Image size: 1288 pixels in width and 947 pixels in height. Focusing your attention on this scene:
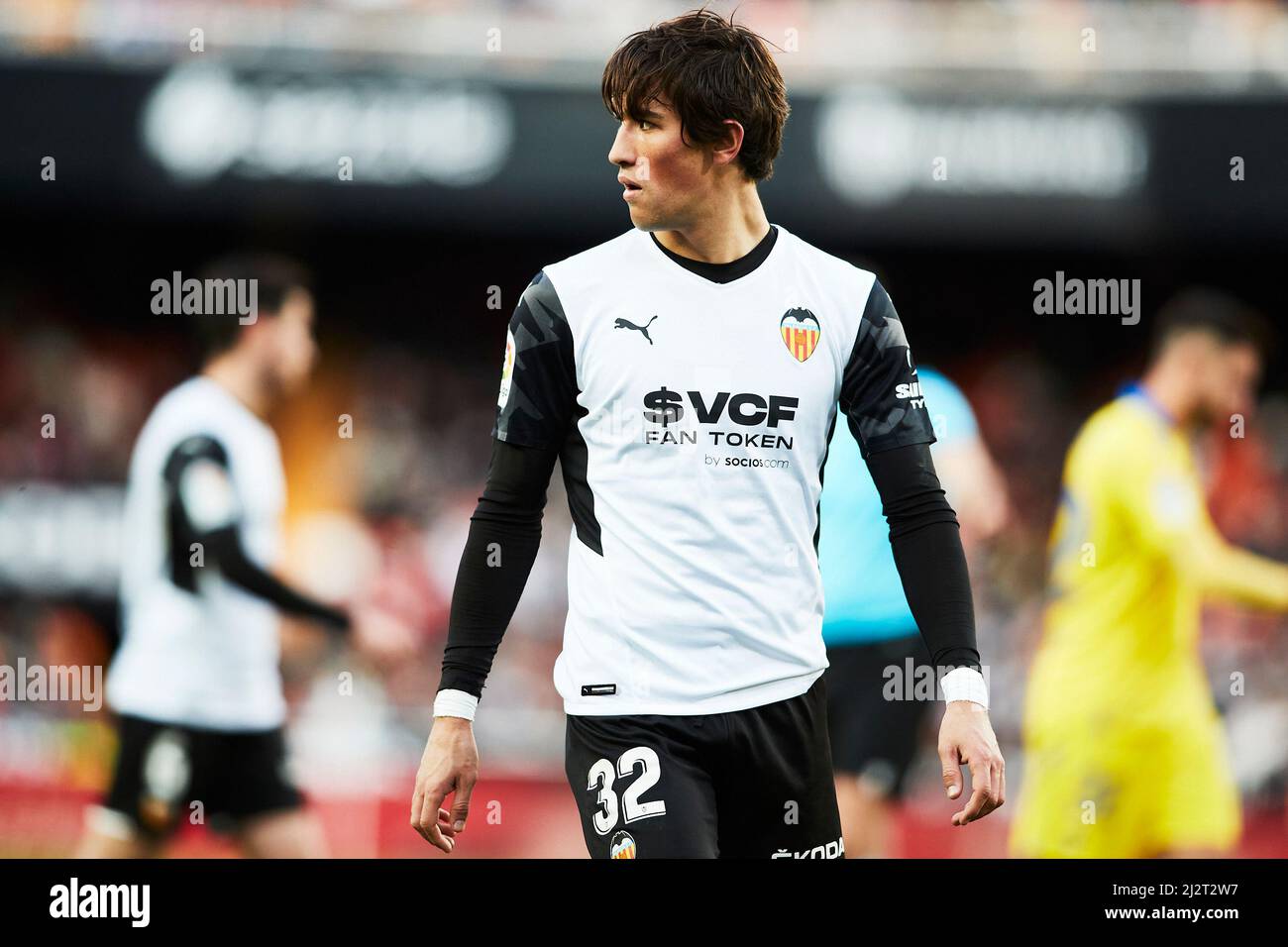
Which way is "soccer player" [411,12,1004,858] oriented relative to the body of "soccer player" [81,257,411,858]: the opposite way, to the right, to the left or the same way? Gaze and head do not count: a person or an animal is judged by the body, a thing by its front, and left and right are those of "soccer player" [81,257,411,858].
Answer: to the right

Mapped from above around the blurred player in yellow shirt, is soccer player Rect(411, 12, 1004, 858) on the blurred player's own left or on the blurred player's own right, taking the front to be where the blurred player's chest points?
on the blurred player's own right

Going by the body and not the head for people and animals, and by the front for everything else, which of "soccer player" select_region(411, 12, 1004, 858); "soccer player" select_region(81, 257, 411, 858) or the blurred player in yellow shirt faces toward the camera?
"soccer player" select_region(411, 12, 1004, 858)

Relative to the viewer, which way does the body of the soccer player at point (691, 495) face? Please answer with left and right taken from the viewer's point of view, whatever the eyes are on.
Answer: facing the viewer

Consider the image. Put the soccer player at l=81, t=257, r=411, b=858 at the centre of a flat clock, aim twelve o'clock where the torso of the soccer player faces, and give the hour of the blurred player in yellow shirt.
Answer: The blurred player in yellow shirt is roughly at 12 o'clock from the soccer player.

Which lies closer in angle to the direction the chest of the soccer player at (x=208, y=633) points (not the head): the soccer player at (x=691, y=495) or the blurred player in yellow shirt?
the blurred player in yellow shirt

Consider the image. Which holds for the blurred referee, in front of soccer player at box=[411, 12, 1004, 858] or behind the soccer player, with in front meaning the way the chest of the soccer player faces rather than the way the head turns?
behind

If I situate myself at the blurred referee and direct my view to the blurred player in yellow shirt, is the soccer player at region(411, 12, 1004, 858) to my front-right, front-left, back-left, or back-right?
back-right

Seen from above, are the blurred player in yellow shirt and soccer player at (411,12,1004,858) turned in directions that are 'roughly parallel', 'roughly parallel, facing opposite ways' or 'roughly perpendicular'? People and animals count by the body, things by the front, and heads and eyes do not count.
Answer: roughly perpendicular

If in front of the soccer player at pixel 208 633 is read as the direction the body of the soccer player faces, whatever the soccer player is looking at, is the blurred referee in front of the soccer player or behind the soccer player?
in front

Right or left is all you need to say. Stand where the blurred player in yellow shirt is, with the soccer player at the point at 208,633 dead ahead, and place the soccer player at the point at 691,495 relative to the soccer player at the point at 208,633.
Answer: left

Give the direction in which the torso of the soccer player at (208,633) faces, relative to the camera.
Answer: to the viewer's right

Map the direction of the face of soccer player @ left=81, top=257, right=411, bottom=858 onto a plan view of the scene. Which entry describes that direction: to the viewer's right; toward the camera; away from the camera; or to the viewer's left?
to the viewer's right
